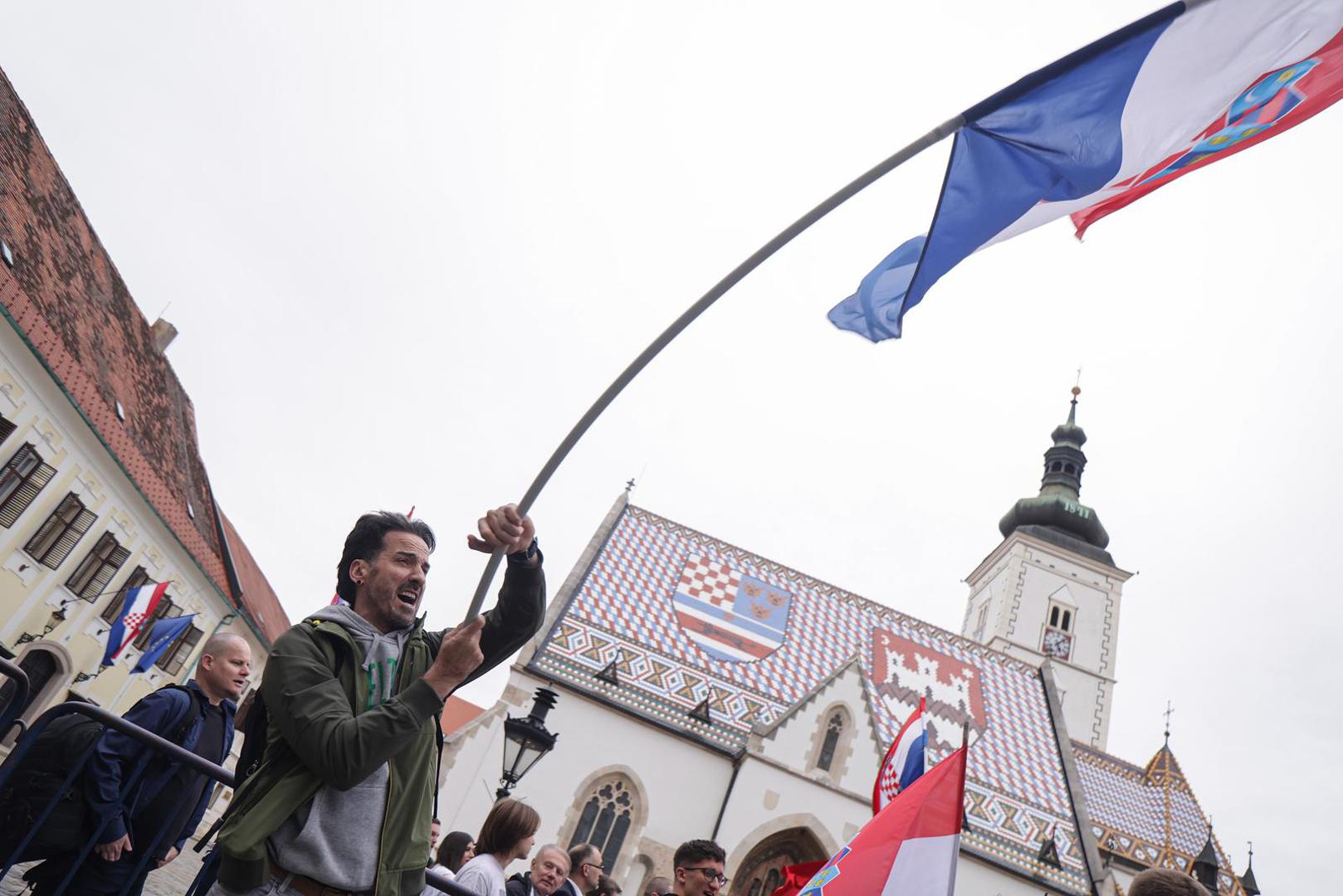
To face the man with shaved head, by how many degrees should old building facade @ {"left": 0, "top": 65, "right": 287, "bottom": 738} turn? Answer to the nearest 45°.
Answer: approximately 45° to its right

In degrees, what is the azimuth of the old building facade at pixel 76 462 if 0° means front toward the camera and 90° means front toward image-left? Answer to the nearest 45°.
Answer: approximately 315°

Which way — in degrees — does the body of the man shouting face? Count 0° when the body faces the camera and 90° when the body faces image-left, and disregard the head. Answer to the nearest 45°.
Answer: approximately 315°

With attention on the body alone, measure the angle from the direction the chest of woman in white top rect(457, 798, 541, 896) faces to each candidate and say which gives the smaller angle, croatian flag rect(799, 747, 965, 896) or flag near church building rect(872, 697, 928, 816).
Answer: the croatian flag

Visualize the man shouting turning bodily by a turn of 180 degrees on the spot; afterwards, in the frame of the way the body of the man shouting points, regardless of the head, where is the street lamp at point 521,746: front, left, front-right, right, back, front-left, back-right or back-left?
front-right
